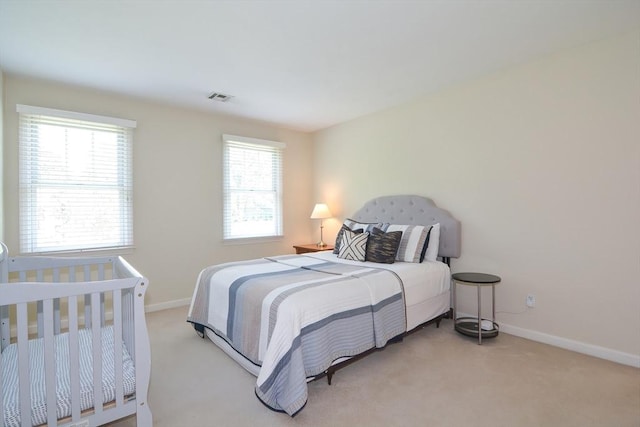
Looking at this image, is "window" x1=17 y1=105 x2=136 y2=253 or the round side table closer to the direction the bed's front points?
the window

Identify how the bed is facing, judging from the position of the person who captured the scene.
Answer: facing the viewer and to the left of the viewer

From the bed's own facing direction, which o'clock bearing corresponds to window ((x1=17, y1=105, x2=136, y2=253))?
The window is roughly at 2 o'clock from the bed.

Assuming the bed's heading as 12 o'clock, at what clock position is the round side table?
The round side table is roughly at 7 o'clock from the bed.

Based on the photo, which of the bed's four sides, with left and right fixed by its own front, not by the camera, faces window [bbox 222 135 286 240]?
right

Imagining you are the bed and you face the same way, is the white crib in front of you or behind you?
in front
